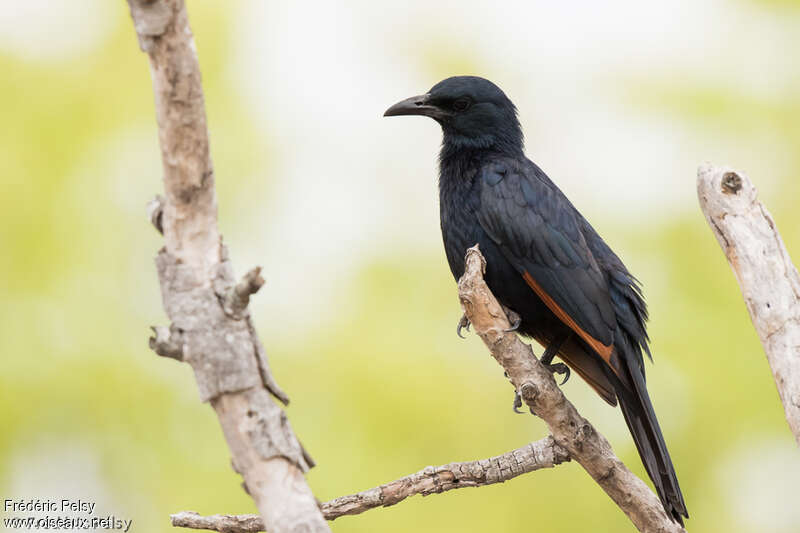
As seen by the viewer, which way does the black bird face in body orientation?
to the viewer's left

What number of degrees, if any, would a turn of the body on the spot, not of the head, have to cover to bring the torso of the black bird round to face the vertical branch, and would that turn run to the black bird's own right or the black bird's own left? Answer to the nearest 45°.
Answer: approximately 45° to the black bird's own left

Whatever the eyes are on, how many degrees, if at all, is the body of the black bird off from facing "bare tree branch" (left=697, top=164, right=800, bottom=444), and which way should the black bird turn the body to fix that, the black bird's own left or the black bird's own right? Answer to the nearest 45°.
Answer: approximately 135° to the black bird's own left

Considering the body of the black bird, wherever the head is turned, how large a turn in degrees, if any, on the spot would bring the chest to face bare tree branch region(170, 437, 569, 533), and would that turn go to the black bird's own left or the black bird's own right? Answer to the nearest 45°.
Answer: approximately 45° to the black bird's own left
